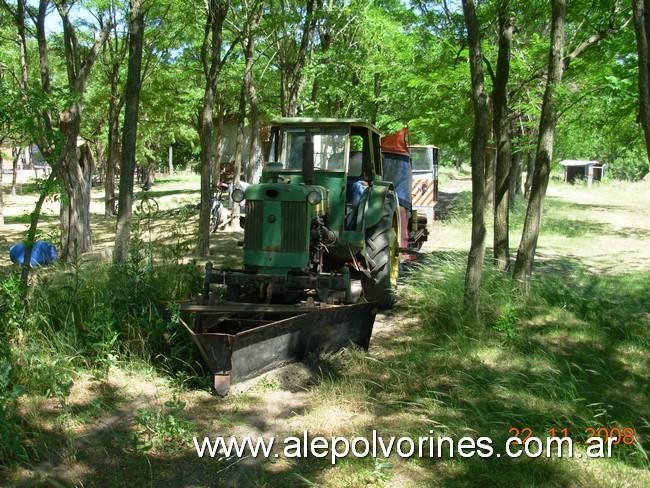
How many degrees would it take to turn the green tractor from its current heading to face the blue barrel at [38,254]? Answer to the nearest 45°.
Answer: approximately 90° to its right

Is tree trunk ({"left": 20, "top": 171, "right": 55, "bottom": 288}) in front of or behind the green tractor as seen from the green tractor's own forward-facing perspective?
in front

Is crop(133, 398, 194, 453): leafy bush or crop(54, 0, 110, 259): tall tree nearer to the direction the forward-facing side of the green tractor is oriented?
the leafy bush

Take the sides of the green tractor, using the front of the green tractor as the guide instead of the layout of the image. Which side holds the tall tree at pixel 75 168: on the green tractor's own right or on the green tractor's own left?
on the green tractor's own right

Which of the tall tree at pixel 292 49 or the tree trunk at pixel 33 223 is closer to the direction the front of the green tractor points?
the tree trunk

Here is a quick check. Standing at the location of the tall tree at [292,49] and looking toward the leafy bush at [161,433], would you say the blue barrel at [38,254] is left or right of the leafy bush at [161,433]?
right

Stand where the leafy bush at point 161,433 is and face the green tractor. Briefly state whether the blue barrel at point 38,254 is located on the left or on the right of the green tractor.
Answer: left

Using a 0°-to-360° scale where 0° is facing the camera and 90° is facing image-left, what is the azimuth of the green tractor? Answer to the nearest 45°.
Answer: approximately 45°

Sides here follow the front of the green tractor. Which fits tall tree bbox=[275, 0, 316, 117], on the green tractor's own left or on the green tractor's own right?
on the green tractor's own right

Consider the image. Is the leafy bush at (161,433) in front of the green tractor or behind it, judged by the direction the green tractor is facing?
in front

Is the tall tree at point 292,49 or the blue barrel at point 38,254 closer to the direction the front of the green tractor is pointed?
the blue barrel
